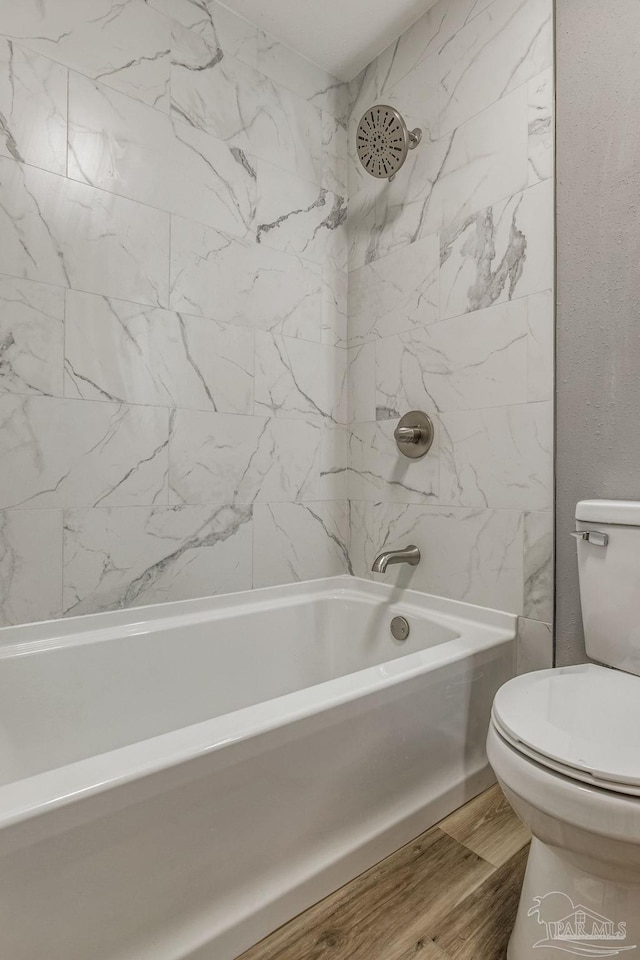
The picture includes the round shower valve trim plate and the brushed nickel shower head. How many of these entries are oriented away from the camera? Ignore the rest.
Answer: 0

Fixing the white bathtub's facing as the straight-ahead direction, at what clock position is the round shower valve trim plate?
The round shower valve trim plate is roughly at 9 o'clock from the white bathtub.

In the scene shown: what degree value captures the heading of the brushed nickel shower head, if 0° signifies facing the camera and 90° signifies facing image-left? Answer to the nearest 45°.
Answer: approximately 45°

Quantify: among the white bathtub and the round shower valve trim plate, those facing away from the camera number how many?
0

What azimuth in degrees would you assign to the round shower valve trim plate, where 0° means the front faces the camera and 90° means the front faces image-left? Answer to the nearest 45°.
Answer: approximately 45°

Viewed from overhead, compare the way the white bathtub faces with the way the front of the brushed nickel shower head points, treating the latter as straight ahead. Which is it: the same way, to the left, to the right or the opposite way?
to the left

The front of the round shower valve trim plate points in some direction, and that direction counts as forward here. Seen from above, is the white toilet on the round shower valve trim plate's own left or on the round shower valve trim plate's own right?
on the round shower valve trim plate's own left

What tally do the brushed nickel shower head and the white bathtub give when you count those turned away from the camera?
0
